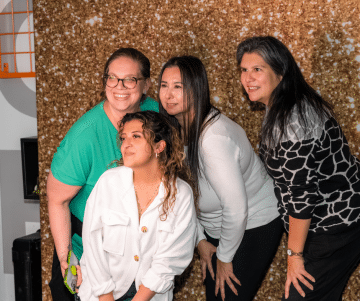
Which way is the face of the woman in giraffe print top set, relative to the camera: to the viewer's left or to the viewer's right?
to the viewer's left

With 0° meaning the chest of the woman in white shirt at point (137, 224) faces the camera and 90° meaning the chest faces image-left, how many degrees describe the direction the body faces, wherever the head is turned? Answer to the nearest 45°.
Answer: approximately 0°

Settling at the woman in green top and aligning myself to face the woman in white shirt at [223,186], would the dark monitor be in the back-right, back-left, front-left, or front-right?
back-left

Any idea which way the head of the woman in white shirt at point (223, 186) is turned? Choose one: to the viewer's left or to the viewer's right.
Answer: to the viewer's left

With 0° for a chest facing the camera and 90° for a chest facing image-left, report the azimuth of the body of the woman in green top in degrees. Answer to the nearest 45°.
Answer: approximately 315°
